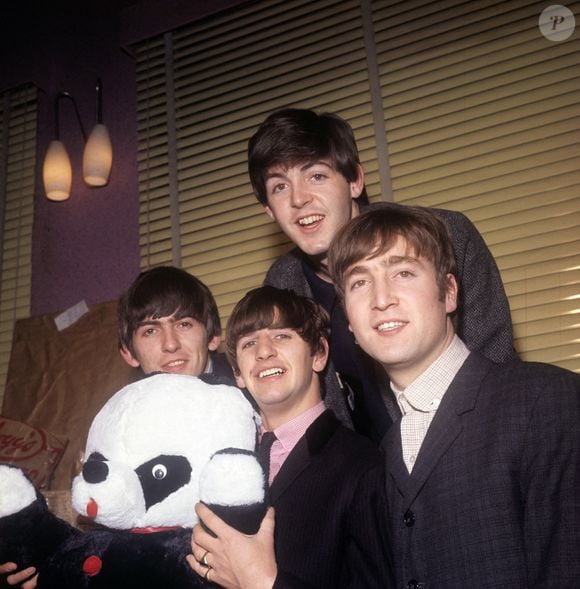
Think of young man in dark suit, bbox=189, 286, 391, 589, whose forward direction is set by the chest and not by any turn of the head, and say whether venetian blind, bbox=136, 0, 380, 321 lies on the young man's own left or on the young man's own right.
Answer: on the young man's own right

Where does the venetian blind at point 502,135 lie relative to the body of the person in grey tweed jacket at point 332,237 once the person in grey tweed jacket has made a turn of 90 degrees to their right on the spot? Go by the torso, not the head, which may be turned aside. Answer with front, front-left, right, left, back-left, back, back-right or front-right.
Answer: right

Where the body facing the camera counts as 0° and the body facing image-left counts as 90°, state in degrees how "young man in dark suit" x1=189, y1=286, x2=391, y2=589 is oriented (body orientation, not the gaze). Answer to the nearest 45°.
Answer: approximately 45°

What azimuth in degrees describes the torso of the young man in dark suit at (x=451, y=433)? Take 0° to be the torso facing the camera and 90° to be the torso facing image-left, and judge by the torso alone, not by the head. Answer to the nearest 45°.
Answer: approximately 45°

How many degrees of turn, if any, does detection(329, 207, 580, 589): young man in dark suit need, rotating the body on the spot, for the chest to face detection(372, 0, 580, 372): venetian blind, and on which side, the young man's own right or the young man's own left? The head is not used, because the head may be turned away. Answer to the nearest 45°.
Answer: approximately 135° to the young man's own right

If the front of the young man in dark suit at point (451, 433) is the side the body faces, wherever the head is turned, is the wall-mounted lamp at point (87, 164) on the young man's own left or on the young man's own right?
on the young man's own right

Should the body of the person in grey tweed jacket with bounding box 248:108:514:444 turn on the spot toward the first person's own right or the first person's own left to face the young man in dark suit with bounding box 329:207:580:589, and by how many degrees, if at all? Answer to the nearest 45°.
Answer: approximately 45° to the first person's own left
